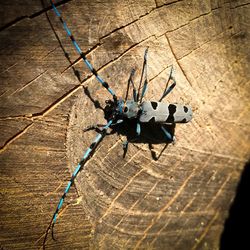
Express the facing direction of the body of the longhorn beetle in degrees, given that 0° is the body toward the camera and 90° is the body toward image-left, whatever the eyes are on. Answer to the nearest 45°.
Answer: approximately 90°
